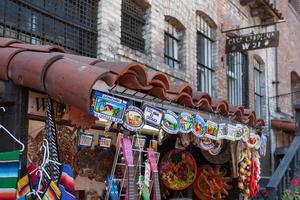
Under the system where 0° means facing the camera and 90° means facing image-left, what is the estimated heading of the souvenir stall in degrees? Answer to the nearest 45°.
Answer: approximately 315°

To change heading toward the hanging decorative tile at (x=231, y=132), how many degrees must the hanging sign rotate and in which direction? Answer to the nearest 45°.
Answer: approximately 45° to its left

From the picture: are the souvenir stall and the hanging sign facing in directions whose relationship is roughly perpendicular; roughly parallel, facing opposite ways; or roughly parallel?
roughly perpendicular

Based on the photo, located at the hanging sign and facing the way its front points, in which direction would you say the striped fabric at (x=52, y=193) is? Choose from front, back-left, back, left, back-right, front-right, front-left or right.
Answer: front-left

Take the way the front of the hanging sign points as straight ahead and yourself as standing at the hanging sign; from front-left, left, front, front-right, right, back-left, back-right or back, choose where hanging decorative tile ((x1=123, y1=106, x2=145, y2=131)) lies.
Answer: front-left

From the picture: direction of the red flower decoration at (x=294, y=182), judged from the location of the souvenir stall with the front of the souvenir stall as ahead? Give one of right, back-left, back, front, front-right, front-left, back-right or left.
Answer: left

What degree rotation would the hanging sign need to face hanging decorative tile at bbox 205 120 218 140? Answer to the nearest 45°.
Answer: approximately 45° to its left

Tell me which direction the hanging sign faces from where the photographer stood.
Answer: facing the viewer and to the left of the viewer
